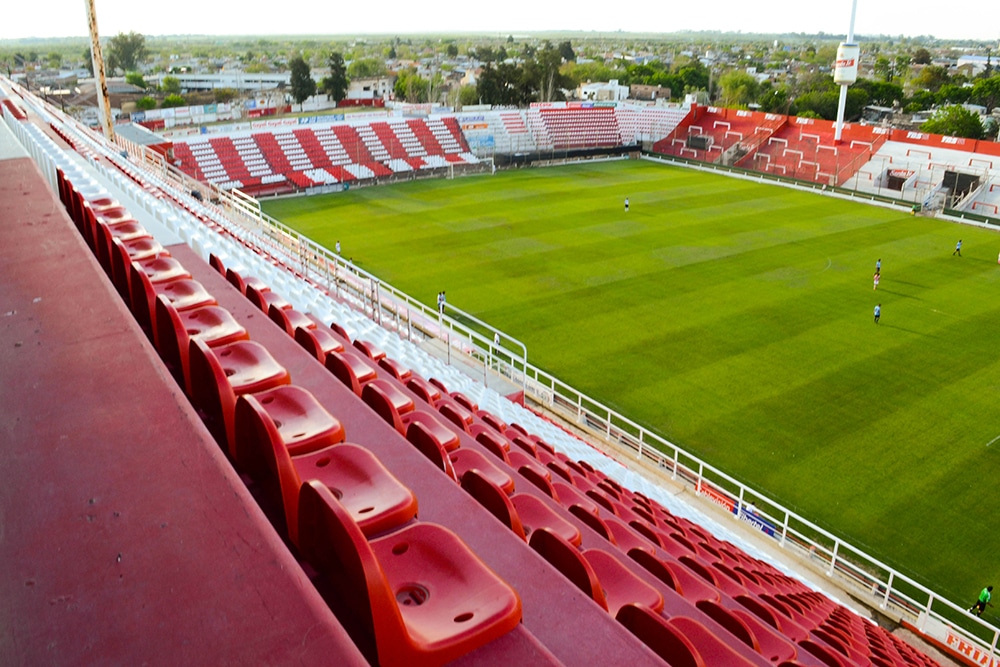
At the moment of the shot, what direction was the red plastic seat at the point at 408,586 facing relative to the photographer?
facing away from the viewer and to the right of the viewer

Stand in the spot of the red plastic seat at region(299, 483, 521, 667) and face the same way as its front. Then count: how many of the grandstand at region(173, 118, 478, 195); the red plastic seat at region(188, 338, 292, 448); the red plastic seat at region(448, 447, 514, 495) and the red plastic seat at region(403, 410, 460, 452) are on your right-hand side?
0

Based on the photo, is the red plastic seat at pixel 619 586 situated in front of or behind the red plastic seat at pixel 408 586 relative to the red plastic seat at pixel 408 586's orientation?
in front

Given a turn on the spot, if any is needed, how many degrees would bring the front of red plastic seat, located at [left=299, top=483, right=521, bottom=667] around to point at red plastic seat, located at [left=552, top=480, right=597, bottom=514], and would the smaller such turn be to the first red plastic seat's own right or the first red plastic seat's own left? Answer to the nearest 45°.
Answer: approximately 45° to the first red plastic seat's own left

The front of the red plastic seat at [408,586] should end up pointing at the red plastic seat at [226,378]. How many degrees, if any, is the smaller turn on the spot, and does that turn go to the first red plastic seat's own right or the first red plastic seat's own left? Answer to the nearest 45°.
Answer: approximately 90° to the first red plastic seat's own left

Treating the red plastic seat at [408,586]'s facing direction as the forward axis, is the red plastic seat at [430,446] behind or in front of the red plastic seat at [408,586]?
in front

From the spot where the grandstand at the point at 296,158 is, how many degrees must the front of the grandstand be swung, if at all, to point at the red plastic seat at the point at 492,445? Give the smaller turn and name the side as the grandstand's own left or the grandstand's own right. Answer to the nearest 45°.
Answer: approximately 45° to the grandstand's own right

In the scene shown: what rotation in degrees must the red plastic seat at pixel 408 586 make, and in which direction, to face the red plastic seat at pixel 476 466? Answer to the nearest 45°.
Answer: approximately 45° to its left

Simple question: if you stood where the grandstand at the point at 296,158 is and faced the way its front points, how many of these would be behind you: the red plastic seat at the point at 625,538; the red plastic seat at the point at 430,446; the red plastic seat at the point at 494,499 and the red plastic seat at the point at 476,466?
0

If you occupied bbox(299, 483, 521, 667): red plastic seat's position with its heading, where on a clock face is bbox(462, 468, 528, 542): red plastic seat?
bbox(462, 468, 528, 542): red plastic seat is roughly at 11 o'clock from bbox(299, 483, 521, 667): red plastic seat.

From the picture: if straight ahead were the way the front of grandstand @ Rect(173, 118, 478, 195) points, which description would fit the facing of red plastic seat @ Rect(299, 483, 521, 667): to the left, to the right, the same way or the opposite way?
to the left

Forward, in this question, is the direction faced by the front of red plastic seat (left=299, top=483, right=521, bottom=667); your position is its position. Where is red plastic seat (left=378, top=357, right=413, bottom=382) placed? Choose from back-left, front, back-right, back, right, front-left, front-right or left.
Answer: front-left

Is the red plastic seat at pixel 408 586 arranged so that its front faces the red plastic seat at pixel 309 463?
no

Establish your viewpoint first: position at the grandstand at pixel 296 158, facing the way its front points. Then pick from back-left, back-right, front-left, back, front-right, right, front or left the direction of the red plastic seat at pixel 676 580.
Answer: front-right

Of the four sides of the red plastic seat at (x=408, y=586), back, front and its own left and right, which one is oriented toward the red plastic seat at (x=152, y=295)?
left

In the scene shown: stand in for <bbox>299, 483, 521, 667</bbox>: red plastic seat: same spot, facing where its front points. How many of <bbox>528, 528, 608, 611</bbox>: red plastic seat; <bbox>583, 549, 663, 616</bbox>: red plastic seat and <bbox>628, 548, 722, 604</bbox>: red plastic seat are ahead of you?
3

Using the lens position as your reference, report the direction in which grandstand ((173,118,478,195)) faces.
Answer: facing the viewer and to the right of the viewer

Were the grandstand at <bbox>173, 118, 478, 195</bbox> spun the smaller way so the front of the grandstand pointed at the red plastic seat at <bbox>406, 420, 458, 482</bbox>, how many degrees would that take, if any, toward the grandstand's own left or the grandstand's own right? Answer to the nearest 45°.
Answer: approximately 45° to the grandstand's own right

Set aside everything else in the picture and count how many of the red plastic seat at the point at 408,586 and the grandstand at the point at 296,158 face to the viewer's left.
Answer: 0
